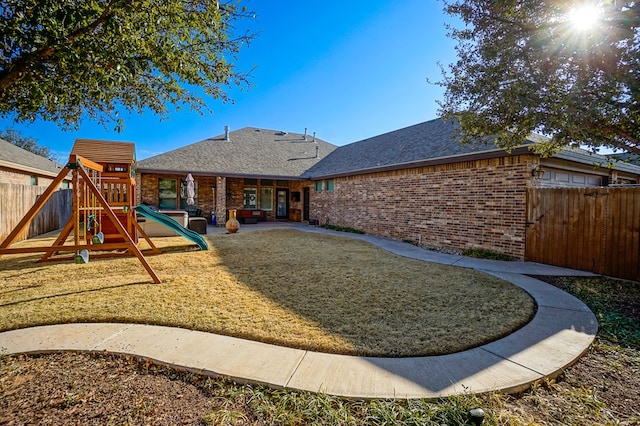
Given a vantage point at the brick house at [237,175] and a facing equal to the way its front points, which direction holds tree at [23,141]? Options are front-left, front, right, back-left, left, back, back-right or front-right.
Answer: front-left

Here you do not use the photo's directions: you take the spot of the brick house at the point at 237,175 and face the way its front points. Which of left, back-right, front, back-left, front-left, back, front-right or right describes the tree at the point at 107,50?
back

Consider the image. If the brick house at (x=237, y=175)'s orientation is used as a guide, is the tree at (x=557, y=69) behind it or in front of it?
behind

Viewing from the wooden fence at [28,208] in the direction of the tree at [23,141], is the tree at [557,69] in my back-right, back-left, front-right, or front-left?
back-right

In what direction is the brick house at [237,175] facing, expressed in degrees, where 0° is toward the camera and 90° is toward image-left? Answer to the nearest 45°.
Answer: approximately 180°

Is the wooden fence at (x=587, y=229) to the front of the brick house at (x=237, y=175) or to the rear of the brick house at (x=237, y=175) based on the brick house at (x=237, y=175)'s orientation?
to the rear

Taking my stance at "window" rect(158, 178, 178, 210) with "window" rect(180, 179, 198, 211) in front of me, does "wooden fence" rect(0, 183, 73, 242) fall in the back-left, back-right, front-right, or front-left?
back-right

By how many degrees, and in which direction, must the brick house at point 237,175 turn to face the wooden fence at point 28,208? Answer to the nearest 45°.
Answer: approximately 135° to its left
